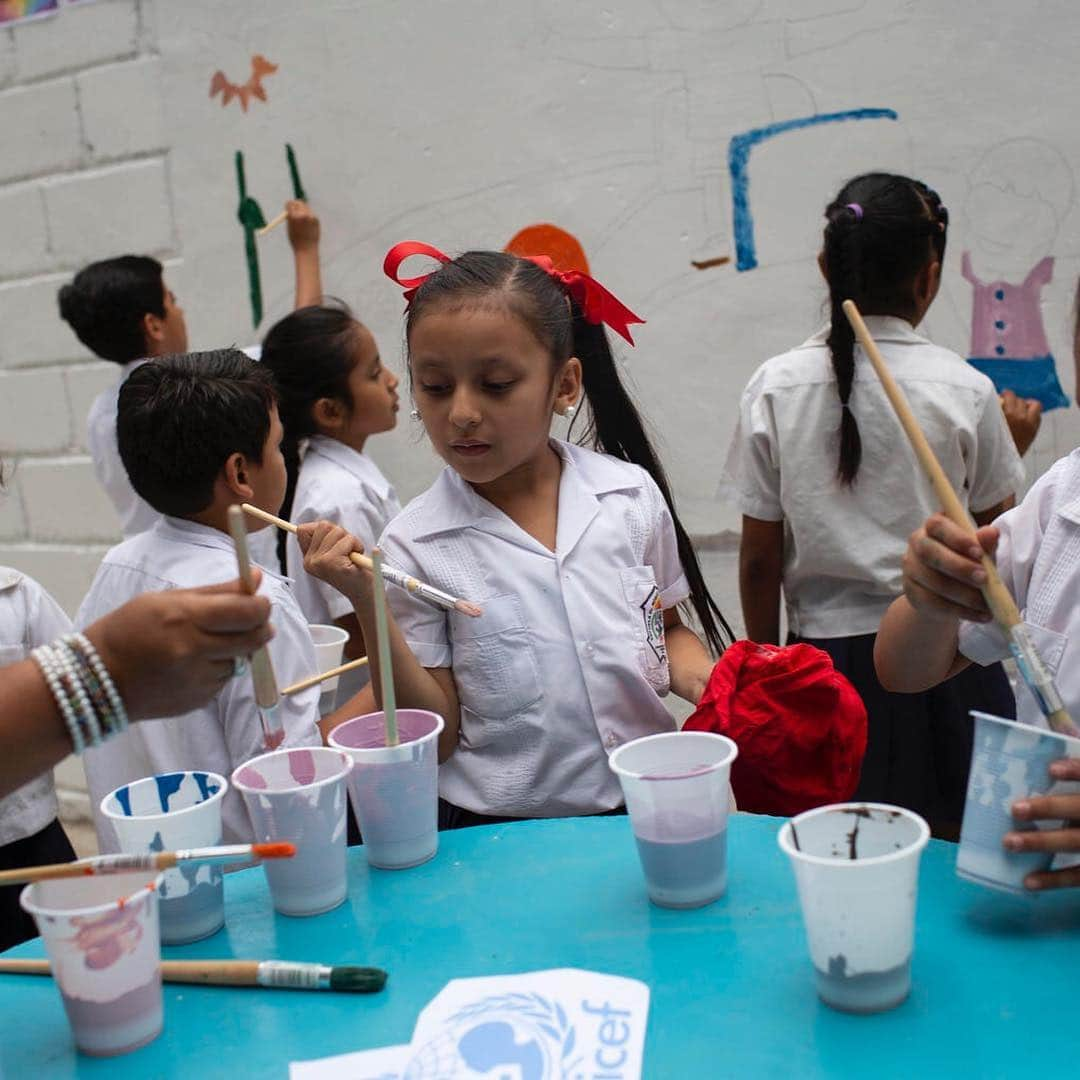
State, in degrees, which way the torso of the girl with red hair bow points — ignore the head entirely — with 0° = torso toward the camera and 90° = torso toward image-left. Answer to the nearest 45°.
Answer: approximately 0°

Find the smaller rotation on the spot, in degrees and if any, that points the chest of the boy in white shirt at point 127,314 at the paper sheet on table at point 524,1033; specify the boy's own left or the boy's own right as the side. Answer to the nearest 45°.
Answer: approximately 135° to the boy's own right

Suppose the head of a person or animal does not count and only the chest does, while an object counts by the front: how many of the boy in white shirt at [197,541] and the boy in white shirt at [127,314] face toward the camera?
0

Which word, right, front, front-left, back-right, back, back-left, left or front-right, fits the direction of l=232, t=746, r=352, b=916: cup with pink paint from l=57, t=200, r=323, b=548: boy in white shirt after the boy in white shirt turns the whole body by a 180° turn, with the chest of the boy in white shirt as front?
front-left

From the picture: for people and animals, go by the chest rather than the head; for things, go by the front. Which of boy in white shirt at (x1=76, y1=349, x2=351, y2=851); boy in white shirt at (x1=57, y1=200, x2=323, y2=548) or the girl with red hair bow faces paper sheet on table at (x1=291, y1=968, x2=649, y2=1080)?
the girl with red hair bow

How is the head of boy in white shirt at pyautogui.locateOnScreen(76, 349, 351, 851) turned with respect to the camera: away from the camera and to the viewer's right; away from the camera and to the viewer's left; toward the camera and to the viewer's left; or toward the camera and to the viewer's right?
away from the camera and to the viewer's right

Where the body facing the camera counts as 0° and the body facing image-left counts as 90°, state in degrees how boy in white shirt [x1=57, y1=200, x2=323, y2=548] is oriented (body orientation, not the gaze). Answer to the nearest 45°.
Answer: approximately 225°

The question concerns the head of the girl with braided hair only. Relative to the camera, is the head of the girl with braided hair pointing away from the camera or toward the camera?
away from the camera

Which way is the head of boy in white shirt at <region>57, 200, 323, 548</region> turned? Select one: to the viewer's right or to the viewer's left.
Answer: to the viewer's right

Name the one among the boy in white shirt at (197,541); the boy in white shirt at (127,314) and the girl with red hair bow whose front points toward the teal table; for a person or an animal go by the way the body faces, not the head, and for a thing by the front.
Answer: the girl with red hair bow

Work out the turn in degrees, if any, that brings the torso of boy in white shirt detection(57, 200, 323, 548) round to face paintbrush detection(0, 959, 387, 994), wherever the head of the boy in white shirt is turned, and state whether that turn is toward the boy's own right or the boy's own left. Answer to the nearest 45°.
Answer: approximately 135° to the boy's own right

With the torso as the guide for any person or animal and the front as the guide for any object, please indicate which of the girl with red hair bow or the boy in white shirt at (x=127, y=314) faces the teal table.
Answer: the girl with red hair bow

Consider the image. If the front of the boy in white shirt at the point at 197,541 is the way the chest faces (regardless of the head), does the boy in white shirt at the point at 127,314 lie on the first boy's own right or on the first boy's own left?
on the first boy's own left

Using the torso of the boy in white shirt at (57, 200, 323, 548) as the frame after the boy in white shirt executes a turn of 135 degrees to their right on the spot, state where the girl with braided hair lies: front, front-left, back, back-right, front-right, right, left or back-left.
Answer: front-left
